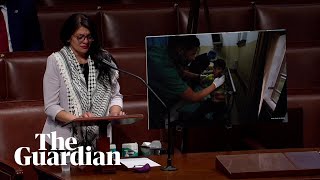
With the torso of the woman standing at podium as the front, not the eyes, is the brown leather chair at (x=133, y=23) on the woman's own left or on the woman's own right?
on the woman's own left

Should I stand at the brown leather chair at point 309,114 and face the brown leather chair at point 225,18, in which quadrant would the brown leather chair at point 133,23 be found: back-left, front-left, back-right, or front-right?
front-left

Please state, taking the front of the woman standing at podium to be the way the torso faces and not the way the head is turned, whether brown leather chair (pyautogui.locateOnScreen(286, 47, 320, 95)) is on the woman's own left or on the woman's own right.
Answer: on the woman's own left

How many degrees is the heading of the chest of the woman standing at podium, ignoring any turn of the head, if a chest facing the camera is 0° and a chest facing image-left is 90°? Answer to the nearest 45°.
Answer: approximately 315°

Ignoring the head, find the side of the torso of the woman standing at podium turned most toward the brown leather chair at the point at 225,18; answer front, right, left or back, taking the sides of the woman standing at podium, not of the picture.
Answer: left

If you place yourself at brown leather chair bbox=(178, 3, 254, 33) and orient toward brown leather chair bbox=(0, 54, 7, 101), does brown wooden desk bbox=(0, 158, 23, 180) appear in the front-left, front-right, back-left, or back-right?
front-left

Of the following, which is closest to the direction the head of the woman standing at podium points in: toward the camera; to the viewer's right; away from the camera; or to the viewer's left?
toward the camera

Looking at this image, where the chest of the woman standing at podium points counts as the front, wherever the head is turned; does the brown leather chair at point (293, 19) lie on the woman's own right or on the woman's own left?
on the woman's own left

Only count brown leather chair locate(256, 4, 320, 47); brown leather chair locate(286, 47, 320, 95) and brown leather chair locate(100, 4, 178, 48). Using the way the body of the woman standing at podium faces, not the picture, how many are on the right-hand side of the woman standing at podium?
0
